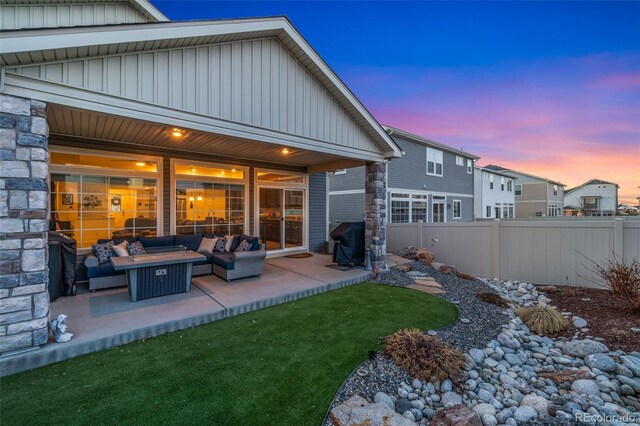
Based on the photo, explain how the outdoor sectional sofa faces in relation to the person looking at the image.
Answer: facing the viewer

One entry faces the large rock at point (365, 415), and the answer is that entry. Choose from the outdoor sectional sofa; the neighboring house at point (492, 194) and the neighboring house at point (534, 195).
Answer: the outdoor sectional sofa

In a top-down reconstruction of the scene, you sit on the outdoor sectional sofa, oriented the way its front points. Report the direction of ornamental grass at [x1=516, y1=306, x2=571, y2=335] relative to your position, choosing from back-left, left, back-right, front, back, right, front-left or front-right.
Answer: front-left

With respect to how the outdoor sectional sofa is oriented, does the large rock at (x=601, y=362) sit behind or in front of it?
in front

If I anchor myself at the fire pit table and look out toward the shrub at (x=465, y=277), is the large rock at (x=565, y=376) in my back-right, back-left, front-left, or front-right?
front-right

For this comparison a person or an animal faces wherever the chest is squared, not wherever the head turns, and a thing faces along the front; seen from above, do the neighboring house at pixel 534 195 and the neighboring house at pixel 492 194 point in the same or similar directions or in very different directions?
same or similar directions

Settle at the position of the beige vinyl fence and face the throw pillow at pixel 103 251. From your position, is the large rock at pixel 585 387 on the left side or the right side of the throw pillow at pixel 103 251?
left
